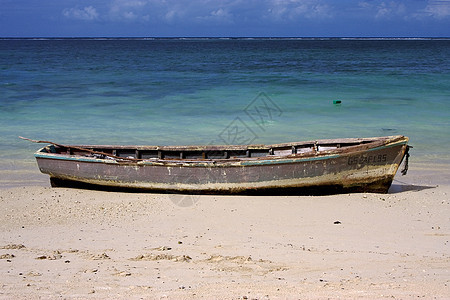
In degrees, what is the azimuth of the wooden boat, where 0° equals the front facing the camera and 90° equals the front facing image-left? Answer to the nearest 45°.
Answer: approximately 270°
